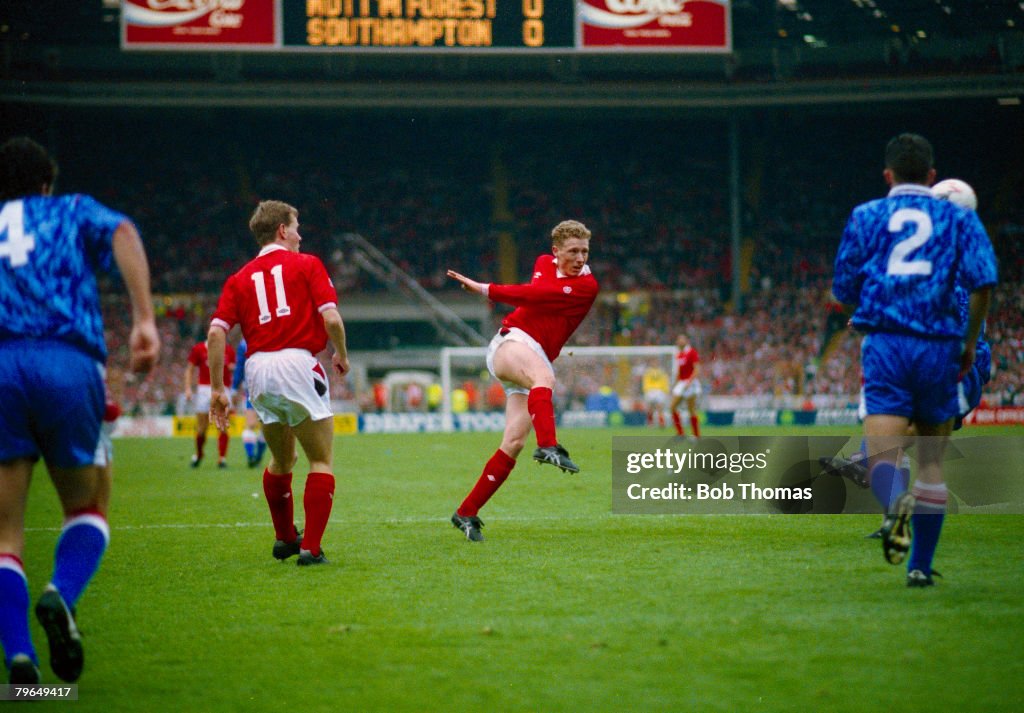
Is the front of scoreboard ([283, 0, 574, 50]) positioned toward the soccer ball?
yes

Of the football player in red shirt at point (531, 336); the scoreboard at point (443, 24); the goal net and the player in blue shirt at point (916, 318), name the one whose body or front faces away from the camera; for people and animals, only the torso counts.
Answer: the player in blue shirt

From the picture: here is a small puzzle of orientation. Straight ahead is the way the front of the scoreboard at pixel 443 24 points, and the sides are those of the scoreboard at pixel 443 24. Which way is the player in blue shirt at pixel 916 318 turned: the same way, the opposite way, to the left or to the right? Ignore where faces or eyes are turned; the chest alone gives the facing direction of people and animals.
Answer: the opposite way

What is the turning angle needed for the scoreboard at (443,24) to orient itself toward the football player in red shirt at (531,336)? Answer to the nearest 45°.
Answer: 0° — it already faces them

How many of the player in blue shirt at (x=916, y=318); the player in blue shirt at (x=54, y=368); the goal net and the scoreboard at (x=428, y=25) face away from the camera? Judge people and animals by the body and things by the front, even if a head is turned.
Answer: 2

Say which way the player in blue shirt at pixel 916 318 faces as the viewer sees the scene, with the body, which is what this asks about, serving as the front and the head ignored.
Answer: away from the camera

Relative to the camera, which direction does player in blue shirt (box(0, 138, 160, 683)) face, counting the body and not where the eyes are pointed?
away from the camera

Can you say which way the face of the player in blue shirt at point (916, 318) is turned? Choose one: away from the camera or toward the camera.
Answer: away from the camera
